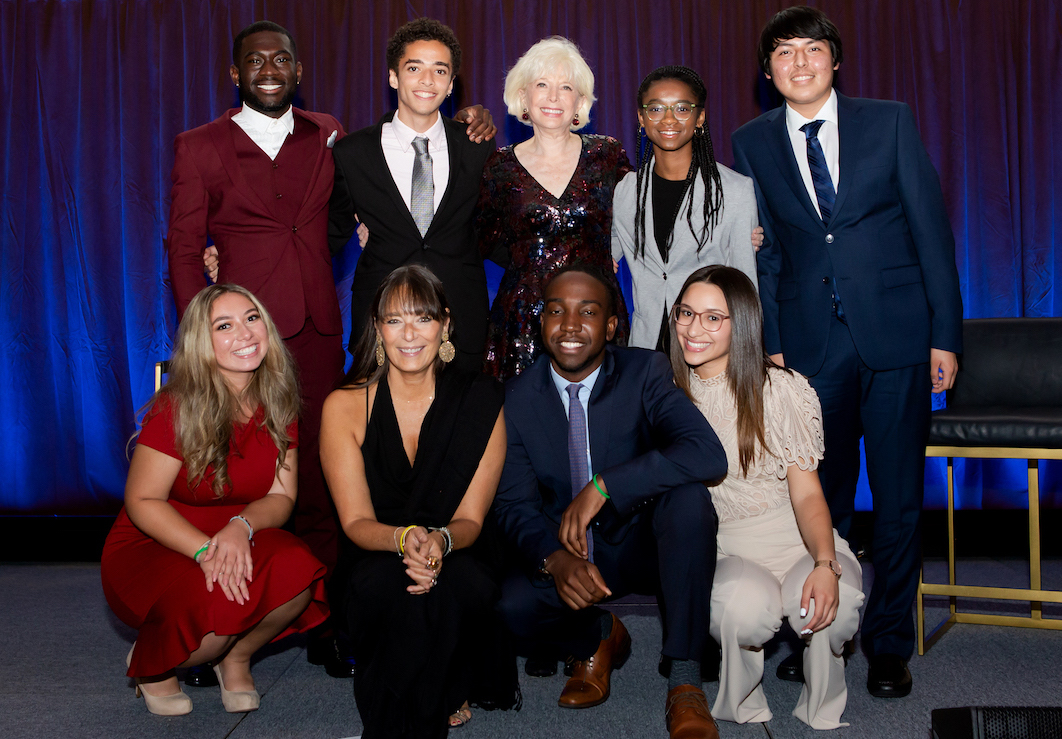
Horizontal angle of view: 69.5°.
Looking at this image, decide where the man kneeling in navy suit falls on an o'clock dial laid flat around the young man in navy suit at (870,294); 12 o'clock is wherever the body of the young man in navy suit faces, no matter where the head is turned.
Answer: The man kneeling in navy suit is roughly at 2 o'clock from the young man in navy suit.

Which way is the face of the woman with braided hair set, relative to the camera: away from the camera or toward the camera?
toward the camera

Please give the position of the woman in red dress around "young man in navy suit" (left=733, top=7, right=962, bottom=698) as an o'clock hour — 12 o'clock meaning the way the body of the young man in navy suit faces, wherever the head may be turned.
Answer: The woman in red dress is roughly at 2 o'clock from the young man in navy suit.

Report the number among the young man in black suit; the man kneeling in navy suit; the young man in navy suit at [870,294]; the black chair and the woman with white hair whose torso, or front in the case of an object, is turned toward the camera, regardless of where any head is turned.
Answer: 5

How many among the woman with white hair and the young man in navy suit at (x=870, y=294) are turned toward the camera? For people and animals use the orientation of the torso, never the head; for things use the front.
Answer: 2

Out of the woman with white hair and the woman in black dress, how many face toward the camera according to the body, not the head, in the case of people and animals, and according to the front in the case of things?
2

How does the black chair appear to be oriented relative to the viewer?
toward the camera

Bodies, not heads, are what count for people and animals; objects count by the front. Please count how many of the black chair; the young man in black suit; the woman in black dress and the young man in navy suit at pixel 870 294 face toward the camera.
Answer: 4

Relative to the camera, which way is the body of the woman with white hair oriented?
toward the camera

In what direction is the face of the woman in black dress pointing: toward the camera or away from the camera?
toward the camera

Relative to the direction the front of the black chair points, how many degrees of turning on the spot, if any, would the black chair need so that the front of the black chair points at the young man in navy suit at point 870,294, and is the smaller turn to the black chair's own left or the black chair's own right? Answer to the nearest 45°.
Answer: approximately 45° to the black chair's own right

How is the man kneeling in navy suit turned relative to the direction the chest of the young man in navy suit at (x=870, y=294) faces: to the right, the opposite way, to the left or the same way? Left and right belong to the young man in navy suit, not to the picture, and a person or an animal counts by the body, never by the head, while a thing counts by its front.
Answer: the same way

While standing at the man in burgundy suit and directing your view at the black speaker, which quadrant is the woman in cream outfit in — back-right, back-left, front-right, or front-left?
front-left

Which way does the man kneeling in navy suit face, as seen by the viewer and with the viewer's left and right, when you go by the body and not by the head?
facing the viewer

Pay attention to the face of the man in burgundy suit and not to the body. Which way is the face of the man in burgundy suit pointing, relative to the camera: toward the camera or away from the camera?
toward the camera

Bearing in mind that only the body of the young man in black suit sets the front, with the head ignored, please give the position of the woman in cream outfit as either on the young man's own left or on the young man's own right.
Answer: on the young man's own left

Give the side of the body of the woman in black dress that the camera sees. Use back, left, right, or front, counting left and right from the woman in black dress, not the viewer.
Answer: front

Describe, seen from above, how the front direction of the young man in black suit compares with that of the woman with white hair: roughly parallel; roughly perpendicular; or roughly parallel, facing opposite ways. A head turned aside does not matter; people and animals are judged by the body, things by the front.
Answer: roughly parallel
